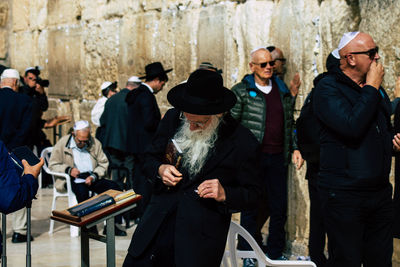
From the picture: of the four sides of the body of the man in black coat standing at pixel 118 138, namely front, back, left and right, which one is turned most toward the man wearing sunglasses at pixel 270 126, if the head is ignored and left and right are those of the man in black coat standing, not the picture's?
right

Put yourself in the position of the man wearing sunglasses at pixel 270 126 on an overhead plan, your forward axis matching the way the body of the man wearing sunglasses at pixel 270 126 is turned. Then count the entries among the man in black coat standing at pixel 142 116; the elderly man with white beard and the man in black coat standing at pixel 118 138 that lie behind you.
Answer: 2

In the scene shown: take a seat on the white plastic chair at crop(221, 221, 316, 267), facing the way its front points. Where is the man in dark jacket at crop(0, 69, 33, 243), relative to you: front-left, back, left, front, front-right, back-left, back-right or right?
back-left

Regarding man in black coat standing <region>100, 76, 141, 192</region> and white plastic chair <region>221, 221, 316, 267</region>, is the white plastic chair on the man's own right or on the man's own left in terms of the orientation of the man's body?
on the man's own right
